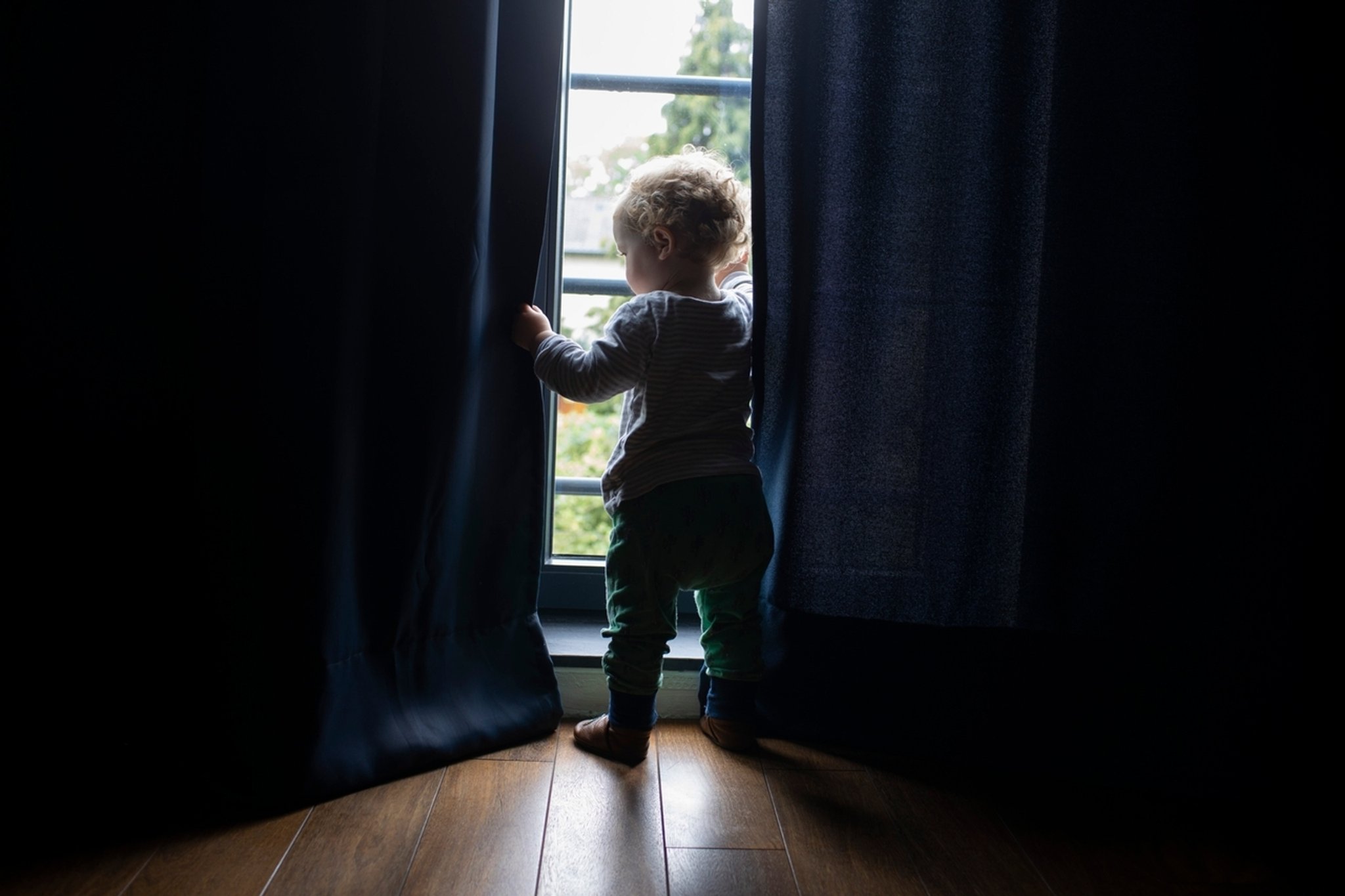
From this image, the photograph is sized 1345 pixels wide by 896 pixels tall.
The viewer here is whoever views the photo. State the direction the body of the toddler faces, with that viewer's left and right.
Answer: facing away from the viewer and to the left of the viewer

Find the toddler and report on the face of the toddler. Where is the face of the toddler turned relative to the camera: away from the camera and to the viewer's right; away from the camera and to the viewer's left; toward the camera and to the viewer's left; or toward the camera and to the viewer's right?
away from the camera and to the viewer's left
